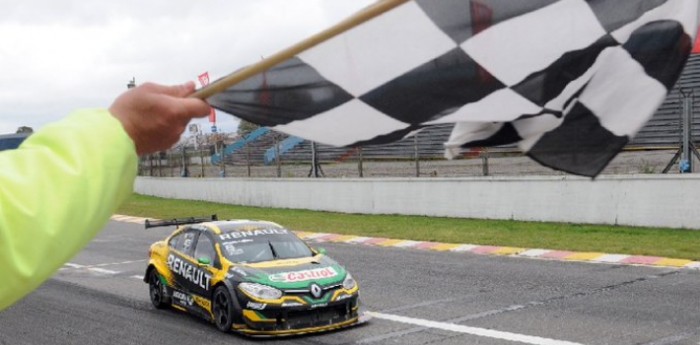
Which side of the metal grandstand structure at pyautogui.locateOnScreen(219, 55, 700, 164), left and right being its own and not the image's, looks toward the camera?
front

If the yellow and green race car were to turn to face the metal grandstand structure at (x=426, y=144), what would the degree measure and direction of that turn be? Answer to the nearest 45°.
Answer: approximately 90° to its left

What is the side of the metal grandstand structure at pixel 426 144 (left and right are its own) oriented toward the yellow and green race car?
front

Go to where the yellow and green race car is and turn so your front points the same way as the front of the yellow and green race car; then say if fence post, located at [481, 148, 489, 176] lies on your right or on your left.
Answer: on your left

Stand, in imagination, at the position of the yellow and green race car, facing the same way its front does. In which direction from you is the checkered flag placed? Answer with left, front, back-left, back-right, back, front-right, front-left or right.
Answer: front-right

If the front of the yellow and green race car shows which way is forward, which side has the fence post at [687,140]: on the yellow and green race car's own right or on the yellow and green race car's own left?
on the yellow and green race car's own left

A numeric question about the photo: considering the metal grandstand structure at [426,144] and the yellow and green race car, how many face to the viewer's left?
0

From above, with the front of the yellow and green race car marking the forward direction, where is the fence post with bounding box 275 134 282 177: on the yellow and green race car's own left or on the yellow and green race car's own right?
on the yellow and green race car's own left

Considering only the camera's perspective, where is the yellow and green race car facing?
facing the viewer and to the right of the viewer

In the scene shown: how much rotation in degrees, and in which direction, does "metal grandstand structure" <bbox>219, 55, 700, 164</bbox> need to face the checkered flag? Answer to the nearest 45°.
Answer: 0° — it already faces it
